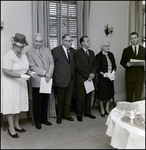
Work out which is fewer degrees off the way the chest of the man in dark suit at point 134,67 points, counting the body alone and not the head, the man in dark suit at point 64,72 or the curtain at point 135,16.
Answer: the man in dark suit

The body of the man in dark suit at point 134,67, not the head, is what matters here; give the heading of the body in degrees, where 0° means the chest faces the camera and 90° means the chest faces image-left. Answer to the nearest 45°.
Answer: approximately 0°

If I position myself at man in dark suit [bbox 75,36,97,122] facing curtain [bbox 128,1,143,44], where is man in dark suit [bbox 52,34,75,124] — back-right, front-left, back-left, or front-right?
back-left

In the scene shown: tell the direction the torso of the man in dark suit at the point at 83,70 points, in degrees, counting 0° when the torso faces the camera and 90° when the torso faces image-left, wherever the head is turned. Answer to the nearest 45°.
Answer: approximately 315°
